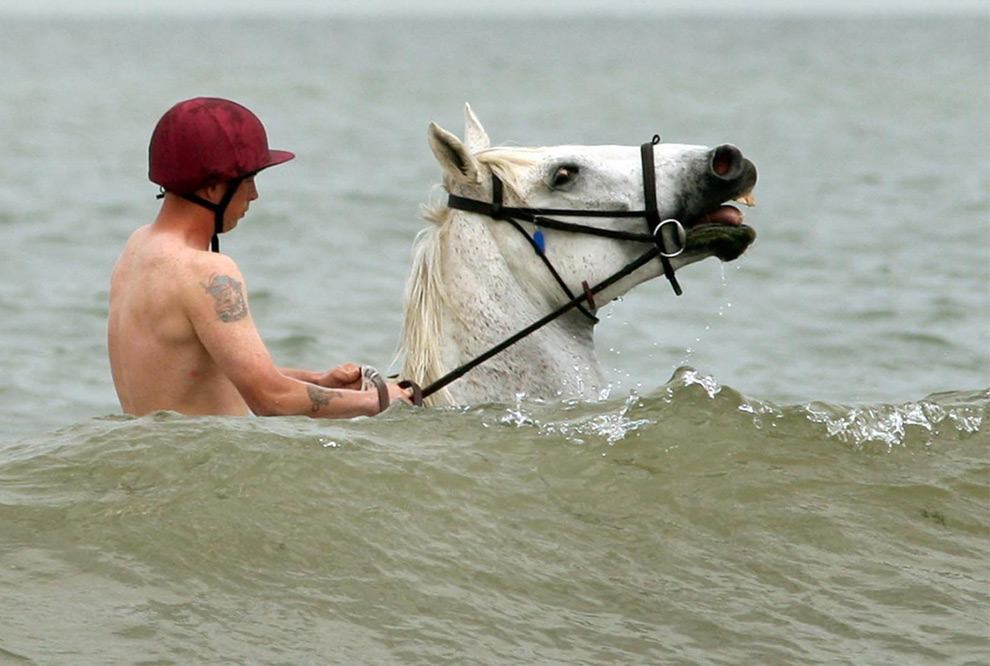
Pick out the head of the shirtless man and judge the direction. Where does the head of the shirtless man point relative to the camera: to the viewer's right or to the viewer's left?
to the viewer's right

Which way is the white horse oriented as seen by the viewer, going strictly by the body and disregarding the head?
to the viewer's right
